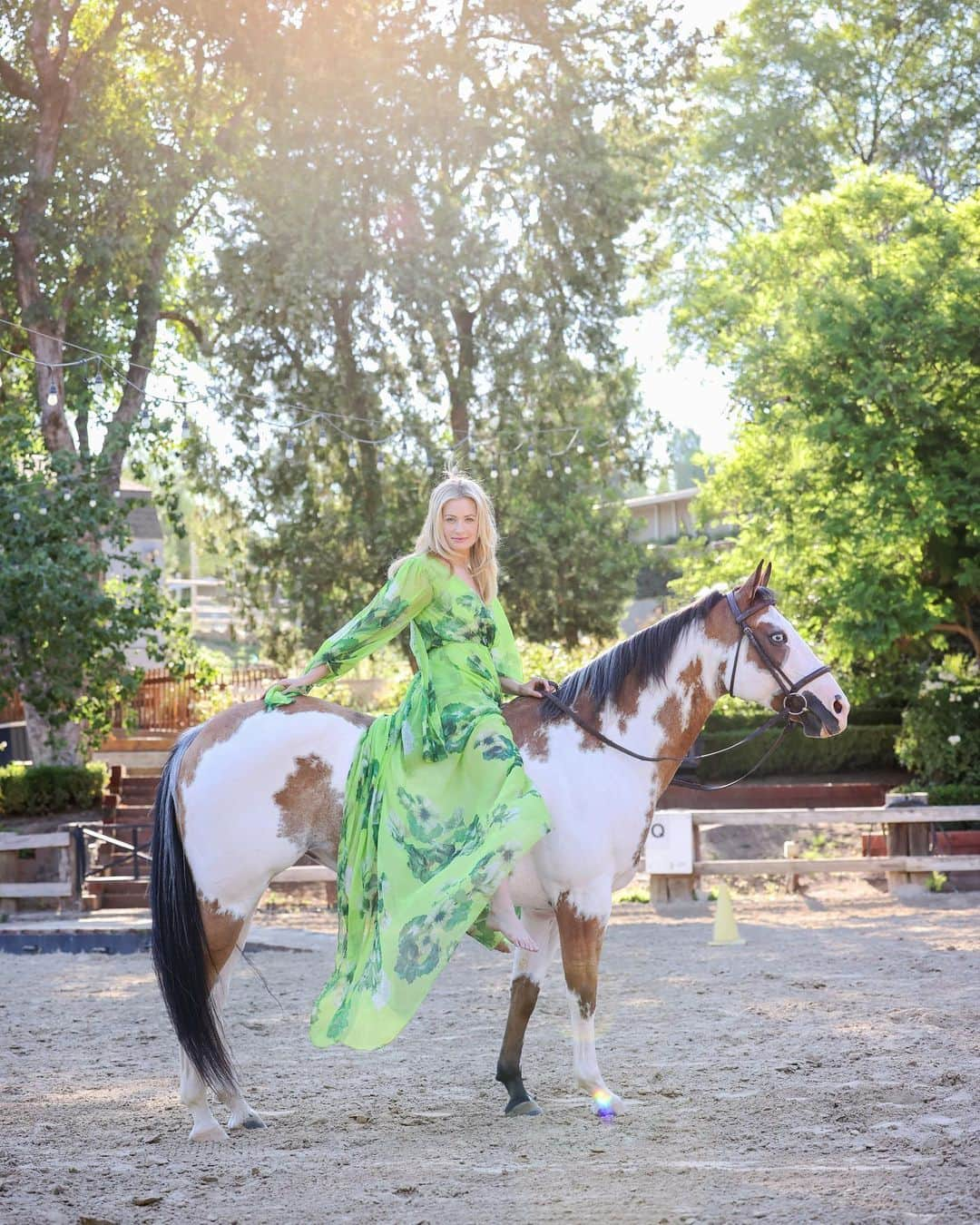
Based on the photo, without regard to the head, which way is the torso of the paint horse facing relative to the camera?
to the viewer's right

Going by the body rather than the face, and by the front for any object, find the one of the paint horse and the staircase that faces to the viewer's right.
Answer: the paint horse

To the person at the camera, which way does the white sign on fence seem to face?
facing the viewer

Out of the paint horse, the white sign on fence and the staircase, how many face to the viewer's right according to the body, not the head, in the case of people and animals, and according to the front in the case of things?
1

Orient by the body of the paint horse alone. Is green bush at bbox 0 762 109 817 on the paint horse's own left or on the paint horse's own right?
on the paint horse's own left

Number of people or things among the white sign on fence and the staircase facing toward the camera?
2

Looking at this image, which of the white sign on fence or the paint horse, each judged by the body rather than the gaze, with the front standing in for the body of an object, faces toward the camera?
the white sign on fence

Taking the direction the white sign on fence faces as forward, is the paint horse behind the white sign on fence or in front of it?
in front

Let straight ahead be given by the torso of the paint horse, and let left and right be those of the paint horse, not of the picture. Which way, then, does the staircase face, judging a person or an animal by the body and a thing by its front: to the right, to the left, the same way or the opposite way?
to the right

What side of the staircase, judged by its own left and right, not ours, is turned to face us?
front

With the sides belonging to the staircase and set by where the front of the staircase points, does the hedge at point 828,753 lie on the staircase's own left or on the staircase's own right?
on the staircase's own left

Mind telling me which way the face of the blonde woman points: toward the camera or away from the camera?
toward the camera

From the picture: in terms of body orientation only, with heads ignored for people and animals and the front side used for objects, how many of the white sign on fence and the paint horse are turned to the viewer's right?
1
